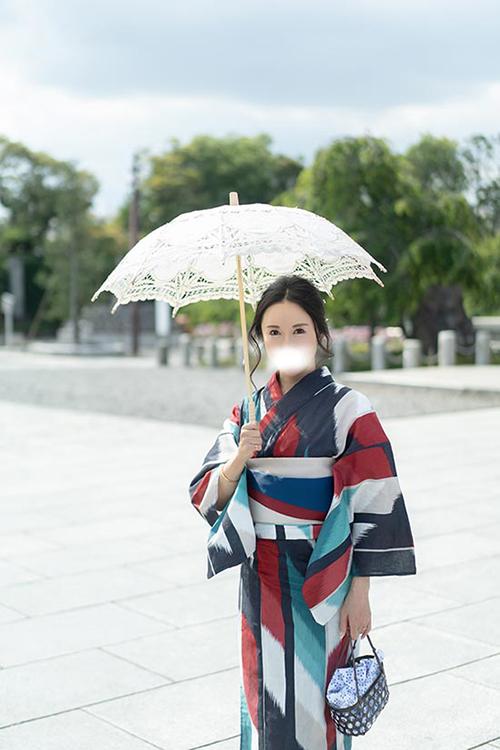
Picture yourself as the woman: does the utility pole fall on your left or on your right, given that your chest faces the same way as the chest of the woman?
on your right

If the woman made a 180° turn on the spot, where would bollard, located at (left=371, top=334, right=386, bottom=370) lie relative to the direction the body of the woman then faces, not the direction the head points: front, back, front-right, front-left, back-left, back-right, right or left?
front-left

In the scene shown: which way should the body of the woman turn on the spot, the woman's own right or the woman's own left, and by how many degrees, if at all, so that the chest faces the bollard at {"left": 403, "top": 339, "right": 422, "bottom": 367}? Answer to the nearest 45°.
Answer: approximately 135° to the woman's own right

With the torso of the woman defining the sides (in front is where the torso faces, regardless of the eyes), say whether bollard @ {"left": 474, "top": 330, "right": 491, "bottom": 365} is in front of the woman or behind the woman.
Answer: behind

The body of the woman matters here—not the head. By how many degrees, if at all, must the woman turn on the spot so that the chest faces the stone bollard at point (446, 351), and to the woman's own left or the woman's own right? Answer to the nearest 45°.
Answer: approximately 135° to the woman's own right

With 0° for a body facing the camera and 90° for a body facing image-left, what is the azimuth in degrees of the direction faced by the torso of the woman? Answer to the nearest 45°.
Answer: approximately 45°

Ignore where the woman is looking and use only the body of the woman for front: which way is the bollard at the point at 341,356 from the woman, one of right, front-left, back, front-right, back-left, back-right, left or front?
back-right

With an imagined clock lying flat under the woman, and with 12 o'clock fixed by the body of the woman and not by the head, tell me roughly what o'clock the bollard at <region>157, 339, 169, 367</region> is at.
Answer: The bollard is roughly at 4 o'clock from the woman.
